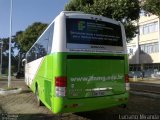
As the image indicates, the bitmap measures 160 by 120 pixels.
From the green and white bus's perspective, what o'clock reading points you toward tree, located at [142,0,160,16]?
The tree is roughly at 3 o'clock from the green and white bus.

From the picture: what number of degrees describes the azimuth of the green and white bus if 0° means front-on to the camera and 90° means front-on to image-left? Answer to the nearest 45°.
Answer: approximately 135°

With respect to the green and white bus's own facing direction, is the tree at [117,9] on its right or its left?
on its right
